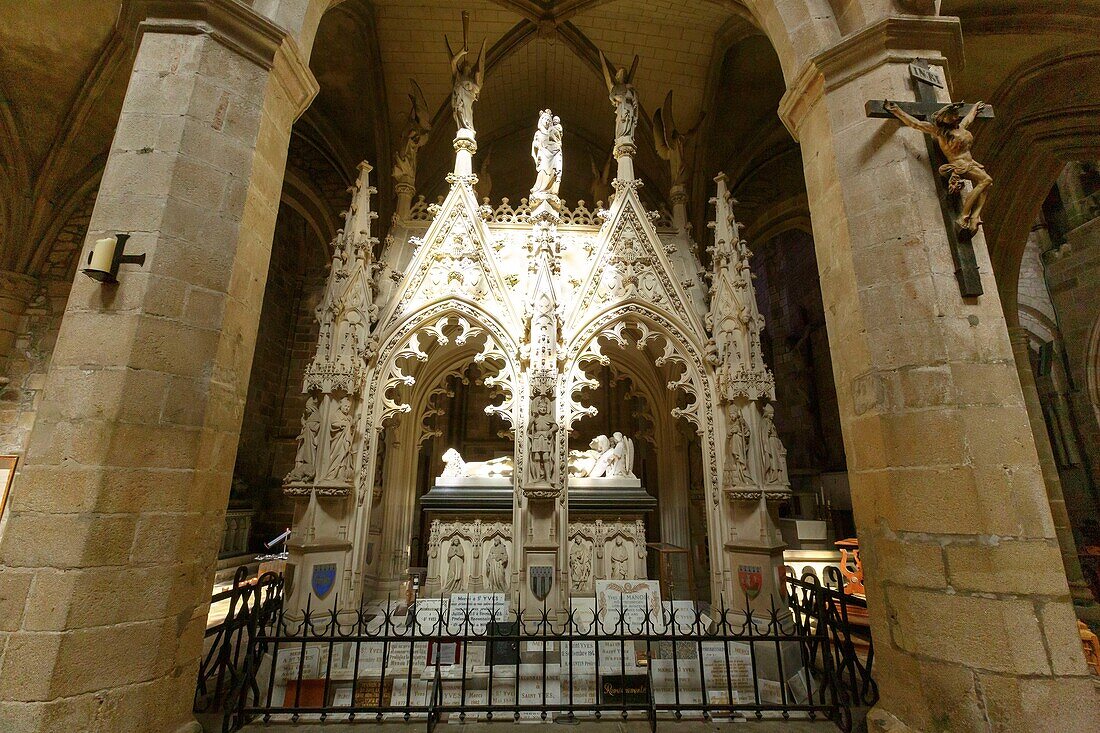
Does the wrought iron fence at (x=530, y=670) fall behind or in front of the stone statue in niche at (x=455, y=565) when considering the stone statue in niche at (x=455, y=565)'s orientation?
in front

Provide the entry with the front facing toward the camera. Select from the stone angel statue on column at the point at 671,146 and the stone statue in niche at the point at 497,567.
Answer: the stone statue in niche at the point at 497,567

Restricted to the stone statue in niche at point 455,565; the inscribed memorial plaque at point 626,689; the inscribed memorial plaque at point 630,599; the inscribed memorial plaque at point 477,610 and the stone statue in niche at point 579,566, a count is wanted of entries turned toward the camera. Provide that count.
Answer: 5

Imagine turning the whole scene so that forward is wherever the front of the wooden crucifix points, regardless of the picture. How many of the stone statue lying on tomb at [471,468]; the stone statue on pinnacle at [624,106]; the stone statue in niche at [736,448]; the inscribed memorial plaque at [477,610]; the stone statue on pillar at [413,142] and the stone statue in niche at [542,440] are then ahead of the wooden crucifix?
0

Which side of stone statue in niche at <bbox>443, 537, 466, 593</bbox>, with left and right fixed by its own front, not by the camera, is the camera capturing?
front

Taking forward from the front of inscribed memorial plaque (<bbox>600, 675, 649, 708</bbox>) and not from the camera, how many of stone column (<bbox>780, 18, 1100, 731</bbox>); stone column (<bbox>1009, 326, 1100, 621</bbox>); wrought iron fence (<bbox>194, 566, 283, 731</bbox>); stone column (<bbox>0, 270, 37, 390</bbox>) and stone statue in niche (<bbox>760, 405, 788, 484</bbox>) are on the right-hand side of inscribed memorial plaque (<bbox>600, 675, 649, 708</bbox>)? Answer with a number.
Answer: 2

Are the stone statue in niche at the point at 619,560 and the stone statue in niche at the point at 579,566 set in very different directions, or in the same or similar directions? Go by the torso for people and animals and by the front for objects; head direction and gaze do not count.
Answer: same or similar directions

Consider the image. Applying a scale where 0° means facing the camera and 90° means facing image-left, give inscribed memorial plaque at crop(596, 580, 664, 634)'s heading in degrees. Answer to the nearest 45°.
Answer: approximately 0°

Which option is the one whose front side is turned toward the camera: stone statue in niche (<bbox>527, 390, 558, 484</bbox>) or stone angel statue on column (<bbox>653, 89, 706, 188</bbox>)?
stone statue in niche (<bbox>527, 390, 558, 484</bbox>)

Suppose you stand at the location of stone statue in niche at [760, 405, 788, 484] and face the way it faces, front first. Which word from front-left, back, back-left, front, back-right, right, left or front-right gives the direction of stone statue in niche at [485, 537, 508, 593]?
back-right

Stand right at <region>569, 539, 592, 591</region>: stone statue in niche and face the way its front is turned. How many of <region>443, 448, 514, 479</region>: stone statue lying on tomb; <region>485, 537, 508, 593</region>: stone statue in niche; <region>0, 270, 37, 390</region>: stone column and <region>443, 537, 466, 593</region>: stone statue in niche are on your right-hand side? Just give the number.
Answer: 4

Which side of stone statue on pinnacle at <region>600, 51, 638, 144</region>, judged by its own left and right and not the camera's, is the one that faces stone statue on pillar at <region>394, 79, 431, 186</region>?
right

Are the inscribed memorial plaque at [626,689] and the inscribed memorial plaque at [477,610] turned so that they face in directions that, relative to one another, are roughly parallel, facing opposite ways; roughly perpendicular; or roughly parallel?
roughly parallel

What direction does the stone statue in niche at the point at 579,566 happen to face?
toward the camera

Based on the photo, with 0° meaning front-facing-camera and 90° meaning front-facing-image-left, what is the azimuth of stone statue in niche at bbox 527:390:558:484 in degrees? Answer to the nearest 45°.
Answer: approximately 0°
